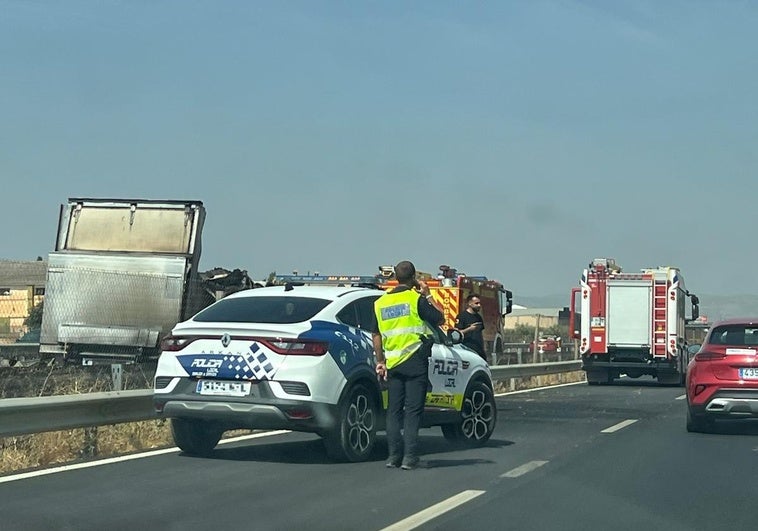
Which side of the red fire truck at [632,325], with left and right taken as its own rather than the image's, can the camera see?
back

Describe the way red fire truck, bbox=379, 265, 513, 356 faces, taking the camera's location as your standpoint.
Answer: facing away from the viewer and to the right of the viewer

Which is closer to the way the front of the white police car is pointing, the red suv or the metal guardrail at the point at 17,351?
the red suv

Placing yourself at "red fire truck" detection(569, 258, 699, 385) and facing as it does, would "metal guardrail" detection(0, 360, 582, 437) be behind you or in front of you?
behind

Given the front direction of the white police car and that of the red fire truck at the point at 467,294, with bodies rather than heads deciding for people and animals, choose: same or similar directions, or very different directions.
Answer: same or similar directions

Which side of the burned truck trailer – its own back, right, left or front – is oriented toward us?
back

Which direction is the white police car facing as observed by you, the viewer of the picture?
facing away from the viewer and to the right of the viewer

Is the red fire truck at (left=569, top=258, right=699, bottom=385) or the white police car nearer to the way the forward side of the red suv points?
the red fire truck

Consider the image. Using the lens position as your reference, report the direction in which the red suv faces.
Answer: facing away from the viewer

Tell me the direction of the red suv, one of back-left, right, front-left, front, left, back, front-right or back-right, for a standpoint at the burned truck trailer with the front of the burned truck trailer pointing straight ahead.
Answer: back-right

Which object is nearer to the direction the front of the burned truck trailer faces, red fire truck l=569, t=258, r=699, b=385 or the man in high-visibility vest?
the red fire truck

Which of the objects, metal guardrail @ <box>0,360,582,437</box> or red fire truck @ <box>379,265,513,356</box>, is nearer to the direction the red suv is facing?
the red fire truck

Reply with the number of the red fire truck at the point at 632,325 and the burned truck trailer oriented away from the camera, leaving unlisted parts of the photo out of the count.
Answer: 2
